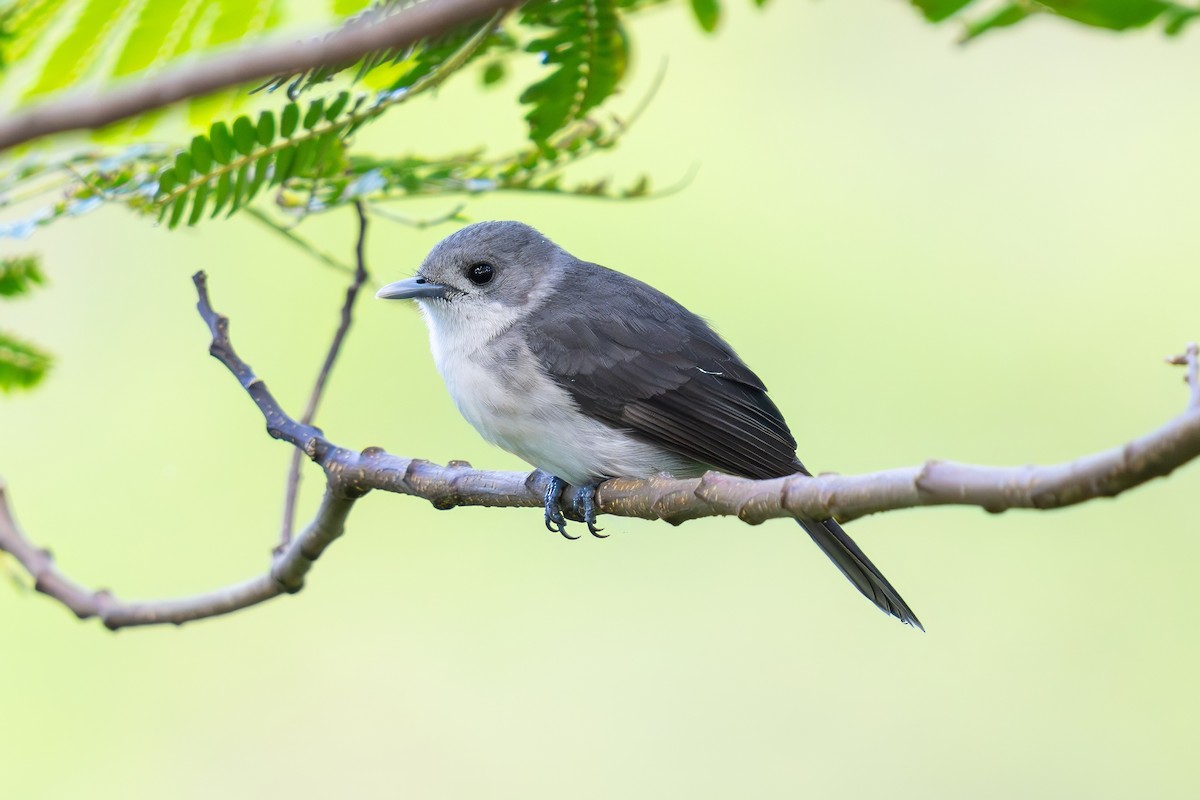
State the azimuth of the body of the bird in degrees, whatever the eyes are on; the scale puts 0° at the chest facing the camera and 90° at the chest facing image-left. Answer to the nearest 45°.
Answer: approximately 90°
